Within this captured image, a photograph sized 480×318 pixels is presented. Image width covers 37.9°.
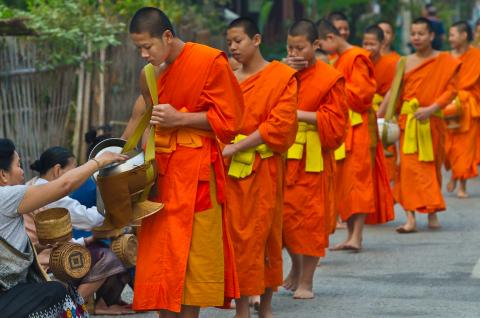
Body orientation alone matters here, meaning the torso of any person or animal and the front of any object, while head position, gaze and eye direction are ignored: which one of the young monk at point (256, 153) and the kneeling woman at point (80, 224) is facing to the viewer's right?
the kneeling woman

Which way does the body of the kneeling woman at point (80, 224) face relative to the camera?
to the viewer's right

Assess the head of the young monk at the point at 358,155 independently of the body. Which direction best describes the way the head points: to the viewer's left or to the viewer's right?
to the viewer's left

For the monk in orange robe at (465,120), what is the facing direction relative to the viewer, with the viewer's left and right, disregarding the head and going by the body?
facing the viewer and to the left of the viewer

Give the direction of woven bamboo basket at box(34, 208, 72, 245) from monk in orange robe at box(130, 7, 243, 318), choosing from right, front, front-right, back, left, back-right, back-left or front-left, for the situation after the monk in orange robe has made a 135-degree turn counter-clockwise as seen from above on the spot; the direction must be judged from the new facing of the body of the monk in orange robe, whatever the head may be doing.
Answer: back

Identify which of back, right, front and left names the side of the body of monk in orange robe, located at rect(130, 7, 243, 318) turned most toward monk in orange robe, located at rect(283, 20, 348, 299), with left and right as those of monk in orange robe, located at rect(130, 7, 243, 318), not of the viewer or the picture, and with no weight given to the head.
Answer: back

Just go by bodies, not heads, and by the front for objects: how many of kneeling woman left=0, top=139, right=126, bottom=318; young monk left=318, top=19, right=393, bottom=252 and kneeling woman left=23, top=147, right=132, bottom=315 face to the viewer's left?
1

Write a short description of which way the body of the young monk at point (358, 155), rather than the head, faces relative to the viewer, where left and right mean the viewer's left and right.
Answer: facing to the left of the viewer

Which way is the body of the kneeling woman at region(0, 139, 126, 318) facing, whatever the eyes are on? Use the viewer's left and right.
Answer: facing to the right of the viewer

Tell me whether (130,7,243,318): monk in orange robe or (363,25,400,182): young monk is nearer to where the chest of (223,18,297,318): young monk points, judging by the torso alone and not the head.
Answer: the monk in orange robe
